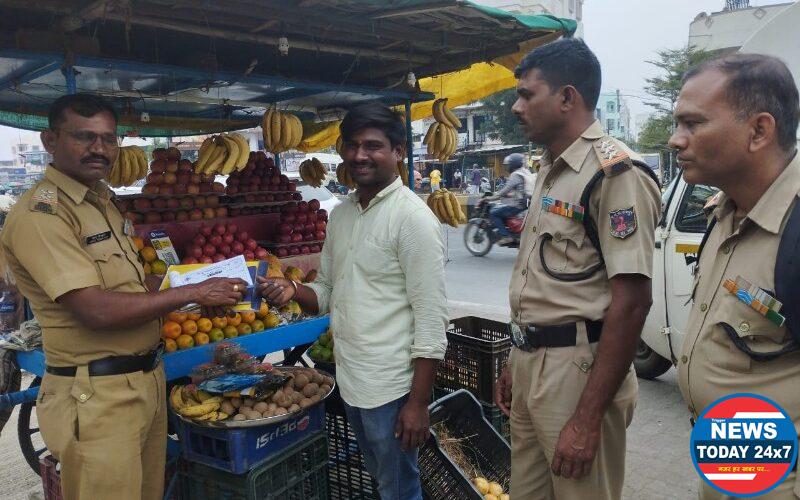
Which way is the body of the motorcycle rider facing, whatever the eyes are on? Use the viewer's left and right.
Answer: facing to the left of the viewer

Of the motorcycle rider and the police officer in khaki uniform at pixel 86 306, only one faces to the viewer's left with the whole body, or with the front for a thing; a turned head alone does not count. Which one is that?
the motorcycle rider

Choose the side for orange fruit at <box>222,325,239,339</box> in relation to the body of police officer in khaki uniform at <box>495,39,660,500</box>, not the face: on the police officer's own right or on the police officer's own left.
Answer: on the police officer's own right

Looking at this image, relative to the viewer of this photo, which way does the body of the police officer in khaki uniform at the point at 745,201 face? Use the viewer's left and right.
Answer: facing the viewer and to the left of the viewer

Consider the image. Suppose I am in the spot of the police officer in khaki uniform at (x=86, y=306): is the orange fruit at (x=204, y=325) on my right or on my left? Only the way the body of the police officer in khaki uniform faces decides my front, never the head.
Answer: on my left

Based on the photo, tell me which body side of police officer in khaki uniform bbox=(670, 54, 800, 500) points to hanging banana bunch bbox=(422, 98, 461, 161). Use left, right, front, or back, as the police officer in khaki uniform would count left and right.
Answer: right

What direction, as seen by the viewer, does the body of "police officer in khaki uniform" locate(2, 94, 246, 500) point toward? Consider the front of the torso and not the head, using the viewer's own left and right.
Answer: facing the viewer and to the right of the viewer

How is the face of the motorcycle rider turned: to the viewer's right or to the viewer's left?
to the viewer's left

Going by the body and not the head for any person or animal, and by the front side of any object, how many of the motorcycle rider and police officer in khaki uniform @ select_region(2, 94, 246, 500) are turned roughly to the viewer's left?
1

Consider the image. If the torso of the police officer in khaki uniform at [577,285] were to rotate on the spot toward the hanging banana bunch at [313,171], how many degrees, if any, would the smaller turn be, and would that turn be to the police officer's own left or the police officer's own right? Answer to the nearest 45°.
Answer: approximately 90° to the police officer's own right

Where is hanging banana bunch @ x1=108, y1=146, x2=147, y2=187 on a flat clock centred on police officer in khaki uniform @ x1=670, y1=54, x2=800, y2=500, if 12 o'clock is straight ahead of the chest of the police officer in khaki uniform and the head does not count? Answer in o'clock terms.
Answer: The hanging banana bunch is roughly at 2 o'clock from the police officer in khaki uniform.

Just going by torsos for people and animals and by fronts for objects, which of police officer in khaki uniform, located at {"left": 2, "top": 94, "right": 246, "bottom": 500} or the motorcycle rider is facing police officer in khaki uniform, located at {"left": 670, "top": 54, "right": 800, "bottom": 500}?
police officer in khaki uniform, located at {"left": 2, "top": 94, "right": 246, "bottom": 500}

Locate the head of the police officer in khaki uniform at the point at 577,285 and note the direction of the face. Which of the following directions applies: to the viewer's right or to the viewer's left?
to the viewer's left

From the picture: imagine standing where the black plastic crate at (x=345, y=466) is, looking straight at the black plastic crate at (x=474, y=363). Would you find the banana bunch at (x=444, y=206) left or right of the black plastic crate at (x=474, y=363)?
left

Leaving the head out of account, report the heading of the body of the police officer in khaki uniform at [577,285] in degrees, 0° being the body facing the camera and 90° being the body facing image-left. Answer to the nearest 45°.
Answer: approximately 45°
